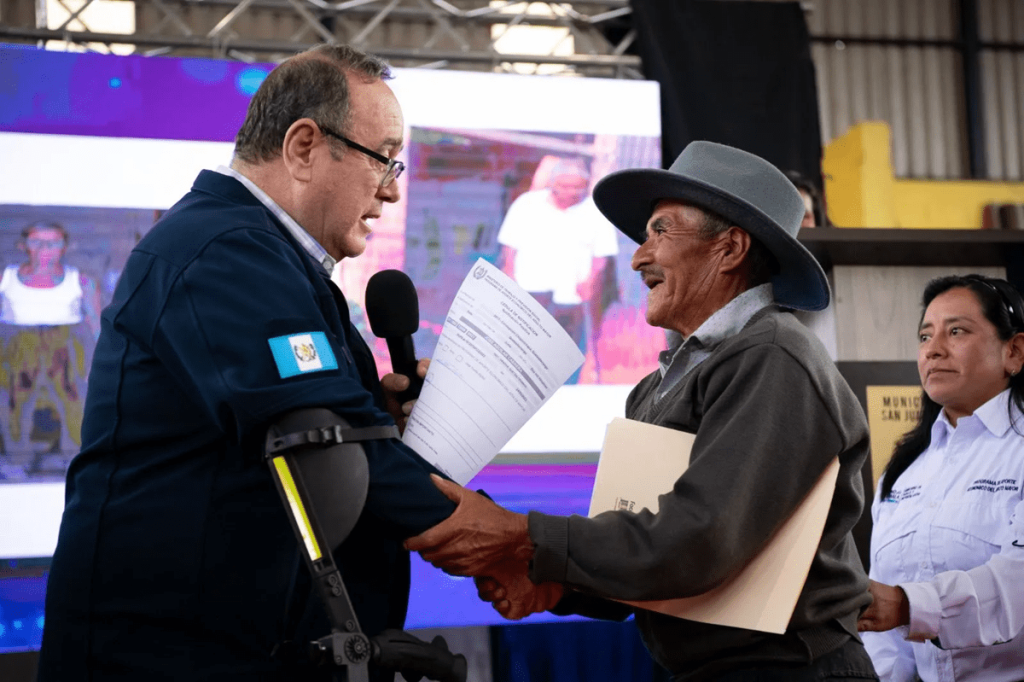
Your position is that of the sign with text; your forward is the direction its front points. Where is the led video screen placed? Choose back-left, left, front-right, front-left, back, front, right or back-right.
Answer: right

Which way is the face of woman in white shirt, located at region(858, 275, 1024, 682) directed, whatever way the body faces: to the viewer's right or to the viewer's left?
to the viewer's left

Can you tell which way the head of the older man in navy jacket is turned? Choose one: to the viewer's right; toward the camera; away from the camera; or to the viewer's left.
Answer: to the viewer's right

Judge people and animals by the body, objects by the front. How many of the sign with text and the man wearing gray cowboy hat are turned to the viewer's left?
1

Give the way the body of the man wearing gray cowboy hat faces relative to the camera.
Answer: to the viewer's left

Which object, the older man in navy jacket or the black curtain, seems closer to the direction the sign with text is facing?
the older man in navy jacket

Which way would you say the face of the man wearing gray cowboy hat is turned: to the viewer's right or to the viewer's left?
to the viewer's left

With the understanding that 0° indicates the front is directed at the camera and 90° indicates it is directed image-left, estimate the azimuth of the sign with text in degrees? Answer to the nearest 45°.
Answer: approximately 0°

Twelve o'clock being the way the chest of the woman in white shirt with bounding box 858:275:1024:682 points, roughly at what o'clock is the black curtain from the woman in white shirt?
The black curtain is roughly at 4 o'clock from the woman in white shirt.
